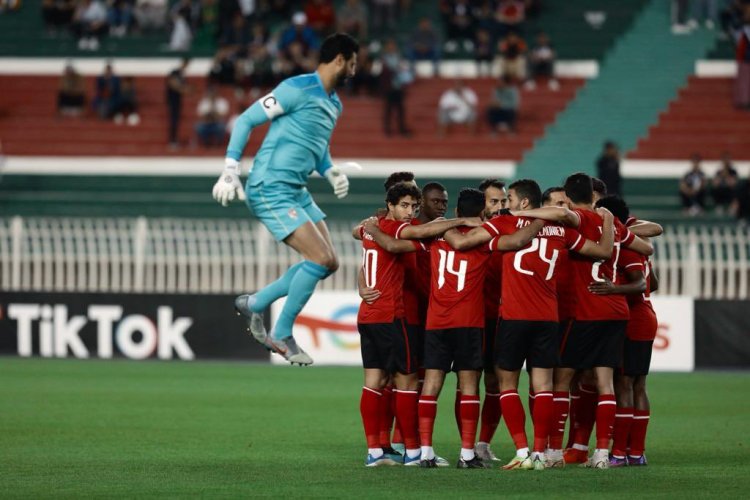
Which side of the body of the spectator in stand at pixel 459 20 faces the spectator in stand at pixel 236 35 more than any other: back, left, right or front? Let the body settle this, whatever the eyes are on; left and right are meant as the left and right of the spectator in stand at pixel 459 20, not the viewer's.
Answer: right

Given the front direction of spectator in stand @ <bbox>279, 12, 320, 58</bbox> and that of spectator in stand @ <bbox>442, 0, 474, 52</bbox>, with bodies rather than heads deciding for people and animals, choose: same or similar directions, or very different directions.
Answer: same or similar directions

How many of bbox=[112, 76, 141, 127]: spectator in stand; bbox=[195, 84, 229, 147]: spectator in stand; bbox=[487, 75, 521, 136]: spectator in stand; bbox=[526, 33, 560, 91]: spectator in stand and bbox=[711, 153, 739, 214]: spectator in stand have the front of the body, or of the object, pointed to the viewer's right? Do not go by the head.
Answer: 0

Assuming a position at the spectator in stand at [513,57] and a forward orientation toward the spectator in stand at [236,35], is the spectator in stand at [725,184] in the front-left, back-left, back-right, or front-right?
back-left

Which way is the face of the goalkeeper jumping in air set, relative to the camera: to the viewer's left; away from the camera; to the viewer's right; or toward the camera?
to the viewer's right

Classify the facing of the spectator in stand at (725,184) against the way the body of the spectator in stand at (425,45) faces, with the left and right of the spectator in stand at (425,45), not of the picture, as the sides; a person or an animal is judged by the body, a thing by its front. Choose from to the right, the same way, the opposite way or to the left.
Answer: the same way

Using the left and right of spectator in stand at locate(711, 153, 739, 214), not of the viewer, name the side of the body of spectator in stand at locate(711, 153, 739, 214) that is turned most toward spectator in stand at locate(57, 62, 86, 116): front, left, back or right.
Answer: right

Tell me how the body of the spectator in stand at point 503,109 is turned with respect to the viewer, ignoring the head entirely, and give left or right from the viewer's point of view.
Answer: facing the viewer

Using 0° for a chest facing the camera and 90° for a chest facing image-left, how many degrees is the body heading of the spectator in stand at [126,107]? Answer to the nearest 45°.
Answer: approximately 0°

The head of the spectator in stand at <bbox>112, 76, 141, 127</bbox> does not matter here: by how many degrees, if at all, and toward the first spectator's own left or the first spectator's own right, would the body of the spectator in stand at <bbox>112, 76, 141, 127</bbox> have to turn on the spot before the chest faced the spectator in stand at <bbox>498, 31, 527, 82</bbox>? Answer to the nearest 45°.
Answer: approximately 90° to the first spectator's own left

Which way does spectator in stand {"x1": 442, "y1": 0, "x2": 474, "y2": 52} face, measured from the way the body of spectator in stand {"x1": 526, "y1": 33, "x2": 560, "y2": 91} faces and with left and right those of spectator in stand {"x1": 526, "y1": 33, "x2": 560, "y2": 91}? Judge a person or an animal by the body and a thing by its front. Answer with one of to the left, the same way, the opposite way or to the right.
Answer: the same way

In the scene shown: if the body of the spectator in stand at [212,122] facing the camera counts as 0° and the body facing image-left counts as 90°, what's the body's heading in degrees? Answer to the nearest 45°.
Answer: approximately 0°

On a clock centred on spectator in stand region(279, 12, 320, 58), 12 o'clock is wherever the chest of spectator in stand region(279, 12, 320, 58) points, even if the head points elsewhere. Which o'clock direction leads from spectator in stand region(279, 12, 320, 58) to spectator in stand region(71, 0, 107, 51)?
spectator in stand region(71, 0, 107, 51) is roughly at 4 o'clock from spectator in stand region(279, 12, 320, 58).

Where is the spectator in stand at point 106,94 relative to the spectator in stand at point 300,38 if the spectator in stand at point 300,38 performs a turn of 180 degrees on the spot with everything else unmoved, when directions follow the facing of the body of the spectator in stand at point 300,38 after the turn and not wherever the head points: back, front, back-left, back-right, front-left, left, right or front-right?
left
